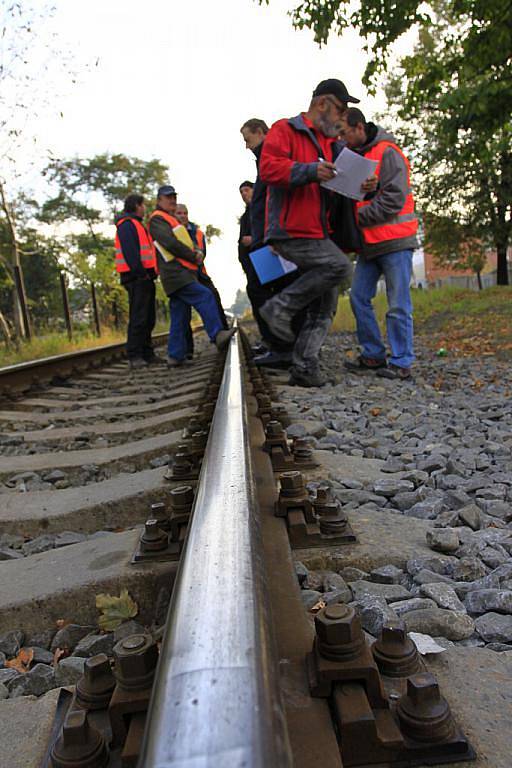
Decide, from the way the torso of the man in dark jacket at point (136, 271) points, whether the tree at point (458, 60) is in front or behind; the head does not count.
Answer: in front

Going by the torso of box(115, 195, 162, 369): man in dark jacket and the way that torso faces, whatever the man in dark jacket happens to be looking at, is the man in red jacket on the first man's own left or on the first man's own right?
on the first man's own right

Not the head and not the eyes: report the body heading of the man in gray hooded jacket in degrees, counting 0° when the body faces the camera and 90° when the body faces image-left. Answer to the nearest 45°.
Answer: approximately 90°

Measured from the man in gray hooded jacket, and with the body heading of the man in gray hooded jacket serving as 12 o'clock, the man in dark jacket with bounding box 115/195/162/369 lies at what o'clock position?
The man in dark jacket is roughly at 1 o'clock from the man in gray hooded jacket.

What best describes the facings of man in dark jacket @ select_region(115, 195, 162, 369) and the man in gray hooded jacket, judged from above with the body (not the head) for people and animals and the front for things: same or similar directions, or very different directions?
very different directions

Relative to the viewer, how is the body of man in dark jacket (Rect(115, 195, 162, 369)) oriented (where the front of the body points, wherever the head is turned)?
to the viewer's right

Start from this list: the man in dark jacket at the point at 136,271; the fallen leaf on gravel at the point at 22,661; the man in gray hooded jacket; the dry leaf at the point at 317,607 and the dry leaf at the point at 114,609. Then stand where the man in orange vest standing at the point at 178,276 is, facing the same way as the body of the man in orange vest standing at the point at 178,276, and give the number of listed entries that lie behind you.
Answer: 1

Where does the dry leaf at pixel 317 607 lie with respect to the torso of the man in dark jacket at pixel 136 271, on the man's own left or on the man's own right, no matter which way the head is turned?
on the man's own right
